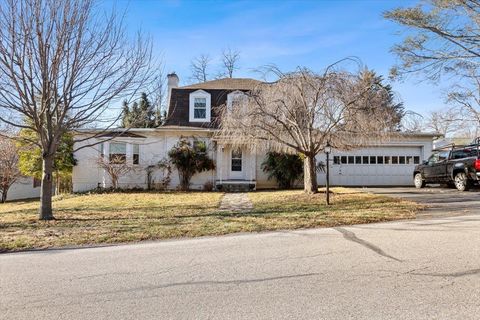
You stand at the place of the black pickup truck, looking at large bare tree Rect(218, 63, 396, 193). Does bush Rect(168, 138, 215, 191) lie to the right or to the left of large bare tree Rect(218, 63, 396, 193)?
right

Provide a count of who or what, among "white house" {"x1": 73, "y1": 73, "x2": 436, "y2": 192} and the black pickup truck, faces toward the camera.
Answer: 1

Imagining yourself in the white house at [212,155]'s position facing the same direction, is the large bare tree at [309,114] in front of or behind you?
in front

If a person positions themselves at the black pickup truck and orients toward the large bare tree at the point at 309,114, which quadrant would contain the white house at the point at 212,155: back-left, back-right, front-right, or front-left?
front-right

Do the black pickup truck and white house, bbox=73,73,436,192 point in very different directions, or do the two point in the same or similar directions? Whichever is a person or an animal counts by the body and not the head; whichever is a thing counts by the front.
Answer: very different directions

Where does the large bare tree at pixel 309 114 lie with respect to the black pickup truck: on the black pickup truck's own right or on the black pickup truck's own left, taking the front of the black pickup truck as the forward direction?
on the black pickup truck's own left

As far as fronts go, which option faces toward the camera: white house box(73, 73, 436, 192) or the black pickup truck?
the white house

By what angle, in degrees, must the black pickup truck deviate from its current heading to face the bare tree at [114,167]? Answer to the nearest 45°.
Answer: approximately 45° to its left

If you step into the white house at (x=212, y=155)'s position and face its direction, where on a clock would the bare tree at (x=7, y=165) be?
The bare tree is roughly at 3 o'clock from the white house.

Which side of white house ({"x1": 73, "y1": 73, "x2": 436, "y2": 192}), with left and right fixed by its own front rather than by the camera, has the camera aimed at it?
front

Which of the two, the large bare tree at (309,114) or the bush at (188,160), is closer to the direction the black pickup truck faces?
the bush

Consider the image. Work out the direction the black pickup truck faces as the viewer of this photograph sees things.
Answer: facing away from the viewer and to the left of the viewer

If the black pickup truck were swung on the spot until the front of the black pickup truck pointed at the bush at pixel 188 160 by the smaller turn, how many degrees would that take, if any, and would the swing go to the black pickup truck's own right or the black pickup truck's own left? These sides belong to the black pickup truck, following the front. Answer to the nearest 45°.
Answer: approximately 45° to the black pickup truck's own left
